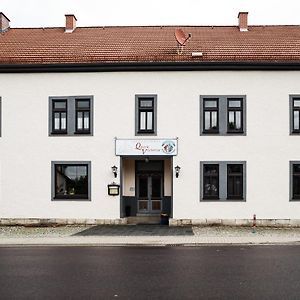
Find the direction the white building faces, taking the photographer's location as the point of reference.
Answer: facing the viewer

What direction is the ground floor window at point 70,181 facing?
toward the camera
